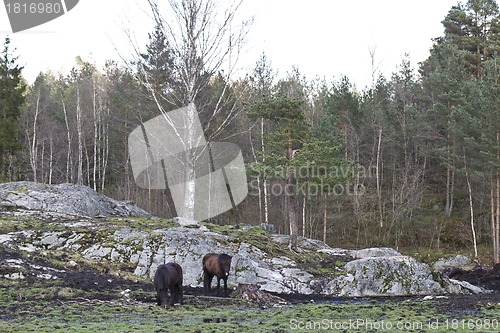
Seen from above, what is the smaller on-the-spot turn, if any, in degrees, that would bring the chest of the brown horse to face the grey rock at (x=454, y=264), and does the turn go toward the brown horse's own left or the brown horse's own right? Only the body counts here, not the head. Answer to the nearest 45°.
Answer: approximately 90° to the brown horse's own left

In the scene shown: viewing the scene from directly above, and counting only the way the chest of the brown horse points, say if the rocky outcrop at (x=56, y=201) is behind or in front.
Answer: behind

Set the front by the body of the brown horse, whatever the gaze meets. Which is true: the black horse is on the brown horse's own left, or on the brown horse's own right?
on the brown horse's own right
